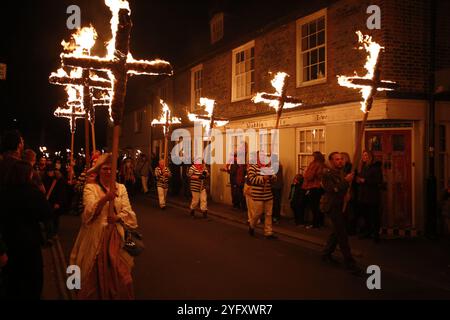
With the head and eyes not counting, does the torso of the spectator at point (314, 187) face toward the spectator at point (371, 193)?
no

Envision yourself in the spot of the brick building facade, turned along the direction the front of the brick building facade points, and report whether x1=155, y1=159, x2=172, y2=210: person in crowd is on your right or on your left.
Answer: on your right

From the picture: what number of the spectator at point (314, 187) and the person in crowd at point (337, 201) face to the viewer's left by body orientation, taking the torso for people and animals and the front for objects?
1

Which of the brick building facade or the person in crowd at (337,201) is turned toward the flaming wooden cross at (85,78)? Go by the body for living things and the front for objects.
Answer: the brick building facade

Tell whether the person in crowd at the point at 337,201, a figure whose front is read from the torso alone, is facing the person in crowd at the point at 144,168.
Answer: no

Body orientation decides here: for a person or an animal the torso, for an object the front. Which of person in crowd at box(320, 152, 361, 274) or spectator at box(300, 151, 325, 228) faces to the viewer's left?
the spectator

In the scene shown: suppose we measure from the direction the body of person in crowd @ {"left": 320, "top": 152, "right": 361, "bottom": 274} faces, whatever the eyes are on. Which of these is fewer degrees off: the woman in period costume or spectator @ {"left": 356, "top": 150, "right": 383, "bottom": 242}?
the woman in period costume

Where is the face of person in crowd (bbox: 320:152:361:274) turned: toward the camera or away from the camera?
toward the camera

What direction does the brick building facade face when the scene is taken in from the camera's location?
facing the viewer and to the left of the viewer

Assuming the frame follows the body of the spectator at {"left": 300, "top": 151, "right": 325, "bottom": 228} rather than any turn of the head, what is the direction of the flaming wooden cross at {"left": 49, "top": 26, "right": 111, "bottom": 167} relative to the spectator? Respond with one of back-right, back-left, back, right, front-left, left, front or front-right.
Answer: front-left

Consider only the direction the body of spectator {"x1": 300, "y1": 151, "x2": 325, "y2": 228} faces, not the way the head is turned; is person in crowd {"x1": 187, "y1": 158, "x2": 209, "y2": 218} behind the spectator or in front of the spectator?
in front

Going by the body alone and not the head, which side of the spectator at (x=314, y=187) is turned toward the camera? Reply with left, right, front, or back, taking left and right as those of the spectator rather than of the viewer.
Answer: left

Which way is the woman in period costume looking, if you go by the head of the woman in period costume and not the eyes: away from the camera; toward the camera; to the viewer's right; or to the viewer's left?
toward the camera

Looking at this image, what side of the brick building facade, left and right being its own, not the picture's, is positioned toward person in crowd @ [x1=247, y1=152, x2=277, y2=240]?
front

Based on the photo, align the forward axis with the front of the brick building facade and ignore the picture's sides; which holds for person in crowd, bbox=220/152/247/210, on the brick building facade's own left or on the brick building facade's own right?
on the brick building facade's own right
